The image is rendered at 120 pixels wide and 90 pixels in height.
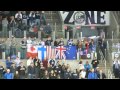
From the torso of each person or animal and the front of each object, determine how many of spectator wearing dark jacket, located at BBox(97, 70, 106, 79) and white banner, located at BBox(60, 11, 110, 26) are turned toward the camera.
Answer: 2

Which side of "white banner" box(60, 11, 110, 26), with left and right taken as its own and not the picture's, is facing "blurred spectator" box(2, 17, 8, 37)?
right

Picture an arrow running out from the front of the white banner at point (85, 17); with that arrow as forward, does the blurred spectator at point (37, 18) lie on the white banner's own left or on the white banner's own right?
on the white banner's own right

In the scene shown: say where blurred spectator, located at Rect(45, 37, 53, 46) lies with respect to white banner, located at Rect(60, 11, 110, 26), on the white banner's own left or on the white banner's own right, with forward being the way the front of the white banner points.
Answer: on the white banner's own right

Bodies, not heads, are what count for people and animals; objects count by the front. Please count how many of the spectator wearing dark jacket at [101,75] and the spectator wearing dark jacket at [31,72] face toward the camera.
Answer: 2

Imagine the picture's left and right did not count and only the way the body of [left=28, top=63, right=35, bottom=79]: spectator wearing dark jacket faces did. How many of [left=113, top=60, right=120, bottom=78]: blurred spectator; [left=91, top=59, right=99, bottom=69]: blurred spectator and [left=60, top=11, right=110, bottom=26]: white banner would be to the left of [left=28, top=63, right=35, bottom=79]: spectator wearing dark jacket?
3

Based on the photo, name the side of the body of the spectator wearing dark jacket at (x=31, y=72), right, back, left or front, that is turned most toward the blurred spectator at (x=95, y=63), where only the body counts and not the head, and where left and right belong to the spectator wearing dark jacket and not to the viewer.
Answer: left

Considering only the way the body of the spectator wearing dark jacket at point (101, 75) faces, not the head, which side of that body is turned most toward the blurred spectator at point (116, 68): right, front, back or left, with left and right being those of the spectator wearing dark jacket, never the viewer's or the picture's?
left
